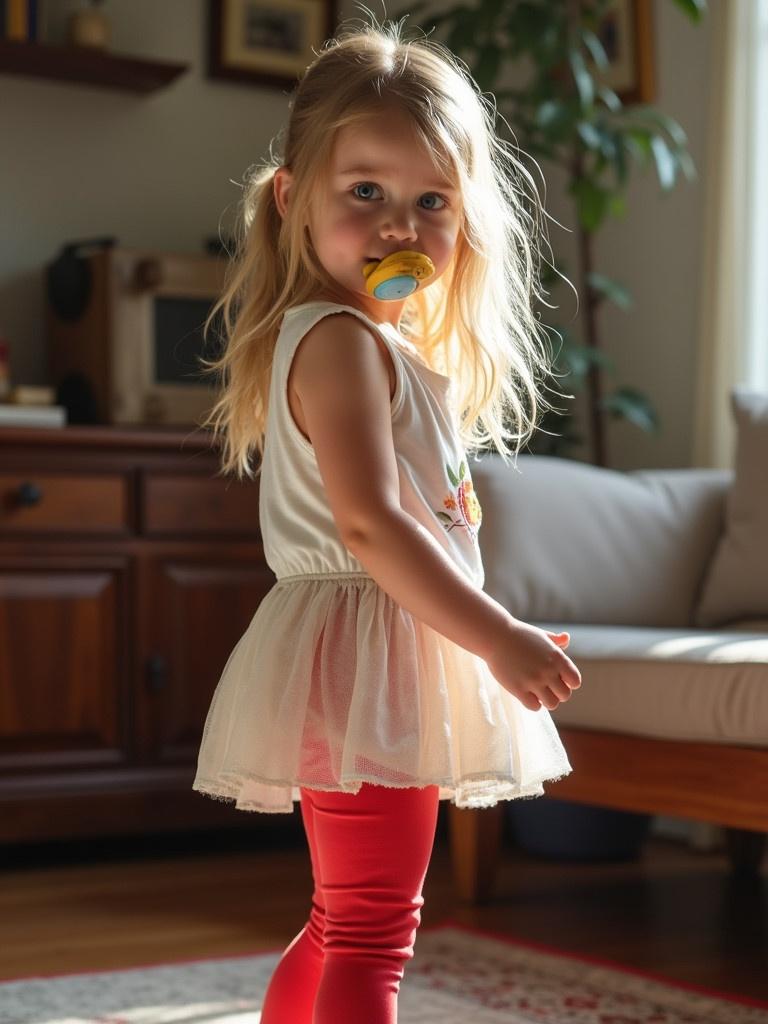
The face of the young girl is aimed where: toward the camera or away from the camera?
toward the camera

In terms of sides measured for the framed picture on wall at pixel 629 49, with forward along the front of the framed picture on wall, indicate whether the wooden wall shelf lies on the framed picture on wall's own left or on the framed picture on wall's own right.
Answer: on the framed picture on wall's own right

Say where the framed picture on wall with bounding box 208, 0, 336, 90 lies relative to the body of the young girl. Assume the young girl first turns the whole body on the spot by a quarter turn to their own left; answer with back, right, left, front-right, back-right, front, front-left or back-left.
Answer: front

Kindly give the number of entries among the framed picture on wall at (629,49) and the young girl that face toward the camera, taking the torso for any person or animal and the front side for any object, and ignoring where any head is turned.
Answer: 1

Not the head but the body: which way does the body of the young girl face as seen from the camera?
to the viewer's right

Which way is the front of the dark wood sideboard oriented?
toward the camera

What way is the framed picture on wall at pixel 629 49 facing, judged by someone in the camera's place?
facing the viewer

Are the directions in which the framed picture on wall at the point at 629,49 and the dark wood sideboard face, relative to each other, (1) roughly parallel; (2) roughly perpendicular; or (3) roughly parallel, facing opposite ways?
roughly parallel

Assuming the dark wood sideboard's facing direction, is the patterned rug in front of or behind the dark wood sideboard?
in front

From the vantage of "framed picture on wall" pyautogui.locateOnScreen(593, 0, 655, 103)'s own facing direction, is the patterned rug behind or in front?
in front

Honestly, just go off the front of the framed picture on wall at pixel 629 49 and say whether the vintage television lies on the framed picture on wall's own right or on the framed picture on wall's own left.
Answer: on the framed picture on wall's own right

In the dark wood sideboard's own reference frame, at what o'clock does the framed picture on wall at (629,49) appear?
The framed picture on wall is roughly at 8 o'clock from the dark wood sideboard.

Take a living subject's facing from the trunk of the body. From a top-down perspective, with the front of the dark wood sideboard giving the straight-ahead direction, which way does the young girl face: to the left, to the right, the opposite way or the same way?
to the left
